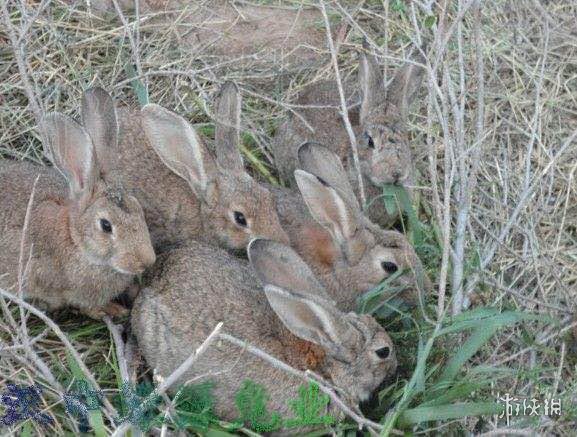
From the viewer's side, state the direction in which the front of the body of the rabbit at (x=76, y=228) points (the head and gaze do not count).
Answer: to the viewer's right

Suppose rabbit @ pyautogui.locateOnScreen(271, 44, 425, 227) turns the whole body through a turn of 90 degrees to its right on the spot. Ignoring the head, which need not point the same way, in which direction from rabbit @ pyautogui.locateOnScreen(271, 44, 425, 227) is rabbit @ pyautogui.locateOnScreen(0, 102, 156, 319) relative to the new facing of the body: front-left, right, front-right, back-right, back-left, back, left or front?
front

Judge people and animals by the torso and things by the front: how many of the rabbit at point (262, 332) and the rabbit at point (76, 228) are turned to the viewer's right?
2

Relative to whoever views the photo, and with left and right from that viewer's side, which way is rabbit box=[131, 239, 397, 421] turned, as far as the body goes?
facing to the right of the viewer

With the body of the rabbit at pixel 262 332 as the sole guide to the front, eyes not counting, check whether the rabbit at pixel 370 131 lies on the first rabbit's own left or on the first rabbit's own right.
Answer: on the first rabbit's own left

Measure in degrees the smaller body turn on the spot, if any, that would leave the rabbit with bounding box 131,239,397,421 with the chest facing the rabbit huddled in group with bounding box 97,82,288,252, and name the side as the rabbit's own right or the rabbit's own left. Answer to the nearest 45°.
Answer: approximately 90° to the rabbit's own left

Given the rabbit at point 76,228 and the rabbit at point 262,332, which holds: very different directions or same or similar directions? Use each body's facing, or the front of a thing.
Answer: same or similar directions

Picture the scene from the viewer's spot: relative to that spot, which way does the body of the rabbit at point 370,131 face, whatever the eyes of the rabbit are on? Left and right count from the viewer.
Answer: facing the viewer and to the right of the viewer

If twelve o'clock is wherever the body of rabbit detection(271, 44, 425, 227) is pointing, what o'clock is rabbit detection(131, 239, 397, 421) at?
rabbit detection(131, 239, 397, 421) is roughly at 2 o'clock from rabbit detection(271, 44, 425, 227).

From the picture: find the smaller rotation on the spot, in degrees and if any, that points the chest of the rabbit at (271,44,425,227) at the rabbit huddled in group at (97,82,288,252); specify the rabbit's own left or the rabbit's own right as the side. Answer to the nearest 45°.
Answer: approximately 90° to the rabbit's own right
